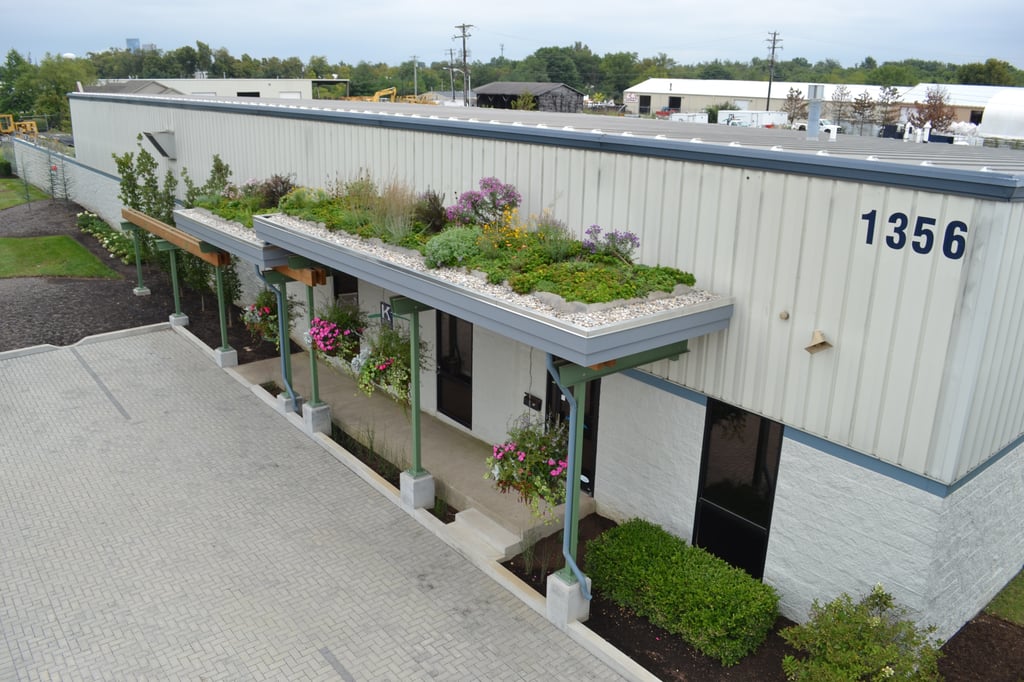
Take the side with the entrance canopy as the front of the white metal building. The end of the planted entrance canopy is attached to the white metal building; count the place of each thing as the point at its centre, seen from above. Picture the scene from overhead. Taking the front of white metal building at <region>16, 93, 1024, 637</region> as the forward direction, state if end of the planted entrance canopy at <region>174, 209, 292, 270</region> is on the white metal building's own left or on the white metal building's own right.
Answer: on the white metal building's own right

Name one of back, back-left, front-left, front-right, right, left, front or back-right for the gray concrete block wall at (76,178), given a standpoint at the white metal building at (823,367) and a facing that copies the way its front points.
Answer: right

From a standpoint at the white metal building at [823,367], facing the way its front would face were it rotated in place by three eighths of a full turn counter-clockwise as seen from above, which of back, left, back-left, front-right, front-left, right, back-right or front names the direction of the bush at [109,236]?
back-left

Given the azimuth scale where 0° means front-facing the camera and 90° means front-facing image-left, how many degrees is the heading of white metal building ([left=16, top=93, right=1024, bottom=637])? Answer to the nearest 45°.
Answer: approximately 45°

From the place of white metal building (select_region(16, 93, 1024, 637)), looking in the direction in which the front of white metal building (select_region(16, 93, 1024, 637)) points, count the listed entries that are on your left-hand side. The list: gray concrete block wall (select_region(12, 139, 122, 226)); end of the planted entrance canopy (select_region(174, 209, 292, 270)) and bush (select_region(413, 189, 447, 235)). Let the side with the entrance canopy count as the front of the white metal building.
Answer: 0

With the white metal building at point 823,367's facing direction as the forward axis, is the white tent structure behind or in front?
behind
